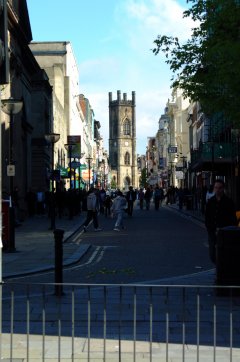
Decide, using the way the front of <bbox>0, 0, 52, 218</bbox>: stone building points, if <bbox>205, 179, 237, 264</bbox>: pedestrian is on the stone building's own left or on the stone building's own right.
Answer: on the stone building's own right

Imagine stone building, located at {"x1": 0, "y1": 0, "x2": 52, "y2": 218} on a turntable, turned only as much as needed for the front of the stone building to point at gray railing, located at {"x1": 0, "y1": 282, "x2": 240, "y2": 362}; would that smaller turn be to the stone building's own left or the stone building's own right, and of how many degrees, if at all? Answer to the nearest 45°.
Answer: approximately 90° to the stone building's own right

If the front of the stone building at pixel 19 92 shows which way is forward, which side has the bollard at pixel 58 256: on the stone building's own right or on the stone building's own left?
on the stone building's own right

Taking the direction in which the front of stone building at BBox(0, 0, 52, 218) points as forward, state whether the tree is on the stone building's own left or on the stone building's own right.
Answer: on the stone building's own right

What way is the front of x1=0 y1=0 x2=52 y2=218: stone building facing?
to the viewer's right
